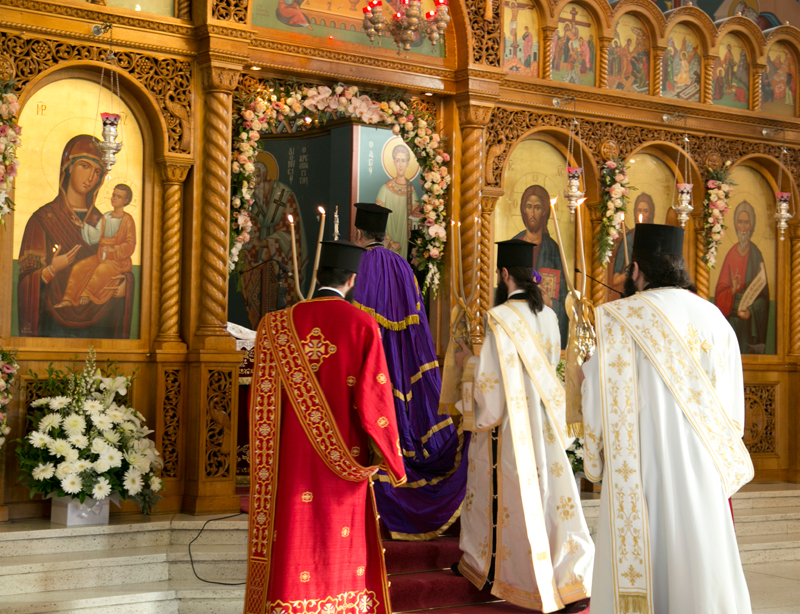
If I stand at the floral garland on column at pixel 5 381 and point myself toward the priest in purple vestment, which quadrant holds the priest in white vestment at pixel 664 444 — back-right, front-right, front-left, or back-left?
front-right

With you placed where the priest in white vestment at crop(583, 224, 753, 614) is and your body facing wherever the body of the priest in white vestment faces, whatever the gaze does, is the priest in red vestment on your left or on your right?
on your left

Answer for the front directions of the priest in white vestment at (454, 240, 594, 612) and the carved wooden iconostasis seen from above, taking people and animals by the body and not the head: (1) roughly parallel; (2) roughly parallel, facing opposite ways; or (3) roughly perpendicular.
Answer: roughly parallel, facing opposite ways

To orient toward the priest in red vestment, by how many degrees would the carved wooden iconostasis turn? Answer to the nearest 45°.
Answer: approximately 45° to its right

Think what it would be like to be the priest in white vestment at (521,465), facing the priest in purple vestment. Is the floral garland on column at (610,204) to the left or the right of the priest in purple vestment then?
right

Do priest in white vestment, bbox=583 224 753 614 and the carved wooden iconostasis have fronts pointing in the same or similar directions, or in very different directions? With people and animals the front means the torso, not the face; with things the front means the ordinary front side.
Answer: very different directions

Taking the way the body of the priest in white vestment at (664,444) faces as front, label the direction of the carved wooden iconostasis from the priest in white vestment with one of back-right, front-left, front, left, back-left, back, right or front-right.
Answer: front

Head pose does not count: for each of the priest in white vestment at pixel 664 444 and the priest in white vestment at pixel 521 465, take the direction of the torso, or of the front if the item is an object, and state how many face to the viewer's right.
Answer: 0

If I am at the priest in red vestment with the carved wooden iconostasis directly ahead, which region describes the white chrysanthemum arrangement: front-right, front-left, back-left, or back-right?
front-left

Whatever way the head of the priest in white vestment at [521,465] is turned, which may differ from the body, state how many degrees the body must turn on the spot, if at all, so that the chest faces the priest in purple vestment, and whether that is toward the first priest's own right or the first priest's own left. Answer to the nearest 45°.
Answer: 0° — they already face them

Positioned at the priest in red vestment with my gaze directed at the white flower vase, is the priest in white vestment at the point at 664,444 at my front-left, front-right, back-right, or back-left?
back-right

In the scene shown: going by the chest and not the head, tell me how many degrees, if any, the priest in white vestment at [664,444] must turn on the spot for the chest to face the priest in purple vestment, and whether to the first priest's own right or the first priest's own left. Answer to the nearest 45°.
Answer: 0° — they already face them

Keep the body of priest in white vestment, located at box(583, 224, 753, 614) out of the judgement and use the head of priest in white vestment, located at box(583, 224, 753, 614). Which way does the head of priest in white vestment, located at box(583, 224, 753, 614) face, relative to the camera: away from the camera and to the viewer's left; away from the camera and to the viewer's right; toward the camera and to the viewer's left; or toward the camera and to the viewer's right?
away from the camera and to the viewer's left

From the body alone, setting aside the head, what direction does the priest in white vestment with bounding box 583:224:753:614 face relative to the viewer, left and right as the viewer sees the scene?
facing away from the viewer and to the left of the viewer

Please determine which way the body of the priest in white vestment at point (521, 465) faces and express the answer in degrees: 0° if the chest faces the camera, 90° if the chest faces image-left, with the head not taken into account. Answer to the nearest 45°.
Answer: approximately 135°
